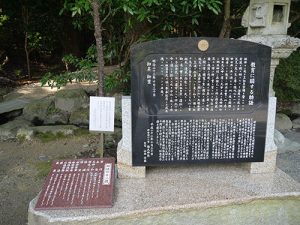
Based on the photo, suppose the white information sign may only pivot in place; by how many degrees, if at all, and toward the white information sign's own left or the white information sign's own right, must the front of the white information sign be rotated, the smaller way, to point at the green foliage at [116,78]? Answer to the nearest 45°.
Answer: approximately 180°

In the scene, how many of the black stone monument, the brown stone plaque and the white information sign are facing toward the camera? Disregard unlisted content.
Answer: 3

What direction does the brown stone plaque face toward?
toward the camera

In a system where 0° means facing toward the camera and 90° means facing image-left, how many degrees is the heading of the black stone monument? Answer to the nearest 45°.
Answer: approximately 0°

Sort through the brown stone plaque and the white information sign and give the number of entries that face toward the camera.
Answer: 2

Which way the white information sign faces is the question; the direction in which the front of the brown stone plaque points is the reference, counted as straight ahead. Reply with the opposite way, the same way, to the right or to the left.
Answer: the same way

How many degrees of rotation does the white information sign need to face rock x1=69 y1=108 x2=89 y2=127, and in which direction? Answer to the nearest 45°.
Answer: approximately 180°

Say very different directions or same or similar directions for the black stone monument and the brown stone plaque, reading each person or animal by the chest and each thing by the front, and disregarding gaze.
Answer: same or similar directions

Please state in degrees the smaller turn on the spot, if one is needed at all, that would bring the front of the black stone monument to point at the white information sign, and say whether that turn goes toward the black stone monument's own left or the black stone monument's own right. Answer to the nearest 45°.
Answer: approximately 90° to the black stone monument's own right

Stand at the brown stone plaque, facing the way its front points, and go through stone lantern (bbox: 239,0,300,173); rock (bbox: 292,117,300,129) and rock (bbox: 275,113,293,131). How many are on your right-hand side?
0

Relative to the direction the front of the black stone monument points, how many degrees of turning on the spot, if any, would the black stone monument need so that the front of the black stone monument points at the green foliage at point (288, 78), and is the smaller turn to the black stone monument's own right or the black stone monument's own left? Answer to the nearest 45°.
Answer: approximately 135° to the black stone monument's own left

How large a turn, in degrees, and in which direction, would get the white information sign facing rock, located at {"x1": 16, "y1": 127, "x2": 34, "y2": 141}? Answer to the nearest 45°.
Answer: approximately 135° to its right

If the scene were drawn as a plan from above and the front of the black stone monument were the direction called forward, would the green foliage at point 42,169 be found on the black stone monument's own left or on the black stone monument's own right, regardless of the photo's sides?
on the black stone monument's own right

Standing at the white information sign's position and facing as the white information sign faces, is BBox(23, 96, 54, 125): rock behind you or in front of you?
behind

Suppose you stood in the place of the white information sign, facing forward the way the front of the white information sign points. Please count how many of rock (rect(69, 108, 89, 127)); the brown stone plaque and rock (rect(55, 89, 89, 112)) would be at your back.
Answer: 2

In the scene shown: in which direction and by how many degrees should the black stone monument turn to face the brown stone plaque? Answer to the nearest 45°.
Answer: approximately 45° to its right

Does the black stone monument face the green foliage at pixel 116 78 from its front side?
no
